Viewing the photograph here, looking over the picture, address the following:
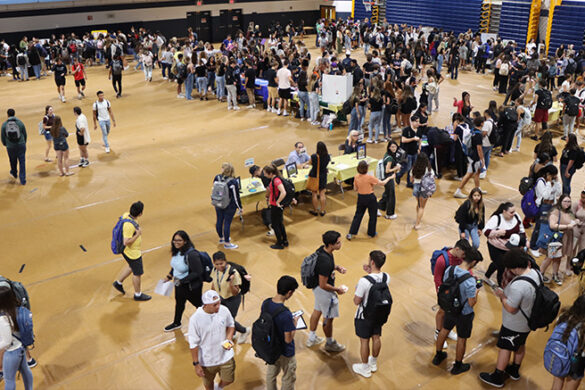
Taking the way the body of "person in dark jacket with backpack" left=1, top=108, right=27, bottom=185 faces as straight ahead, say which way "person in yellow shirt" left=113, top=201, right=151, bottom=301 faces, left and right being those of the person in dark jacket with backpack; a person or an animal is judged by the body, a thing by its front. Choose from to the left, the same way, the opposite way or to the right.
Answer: to the right

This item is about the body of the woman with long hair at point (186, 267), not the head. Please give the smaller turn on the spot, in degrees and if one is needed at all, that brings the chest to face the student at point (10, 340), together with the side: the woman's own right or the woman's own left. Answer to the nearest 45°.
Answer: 0° — they already face them

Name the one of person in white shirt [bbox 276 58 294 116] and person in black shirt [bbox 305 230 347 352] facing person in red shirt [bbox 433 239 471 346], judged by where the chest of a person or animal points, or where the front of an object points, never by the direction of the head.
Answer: the person in black shirt

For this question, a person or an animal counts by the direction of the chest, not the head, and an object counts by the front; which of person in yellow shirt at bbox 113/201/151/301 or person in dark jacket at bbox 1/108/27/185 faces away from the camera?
the person in dark jacket

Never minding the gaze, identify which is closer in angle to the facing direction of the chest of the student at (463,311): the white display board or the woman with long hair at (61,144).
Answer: the white display board

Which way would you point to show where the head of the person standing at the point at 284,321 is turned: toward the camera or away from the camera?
away from the camera

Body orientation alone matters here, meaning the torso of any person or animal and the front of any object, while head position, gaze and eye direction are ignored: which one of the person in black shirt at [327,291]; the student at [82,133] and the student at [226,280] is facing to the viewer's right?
the person in black shirt

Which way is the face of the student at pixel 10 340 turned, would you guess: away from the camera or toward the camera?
away from the camera
